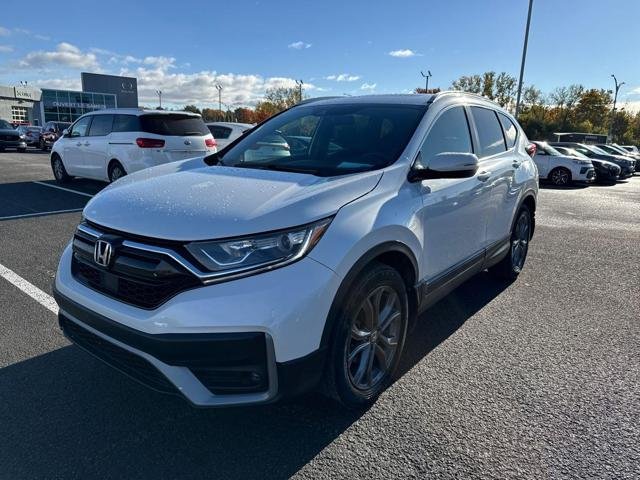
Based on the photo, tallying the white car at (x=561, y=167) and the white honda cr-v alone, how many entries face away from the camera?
0

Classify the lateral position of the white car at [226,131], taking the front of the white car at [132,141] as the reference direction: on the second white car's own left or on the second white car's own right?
on the second white car's own right

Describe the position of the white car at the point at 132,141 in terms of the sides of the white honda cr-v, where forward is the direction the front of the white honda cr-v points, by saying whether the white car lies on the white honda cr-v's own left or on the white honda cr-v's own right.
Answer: on the white honda cr-v's own right

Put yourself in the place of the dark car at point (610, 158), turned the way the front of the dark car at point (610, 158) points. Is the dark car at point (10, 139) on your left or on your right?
on your right

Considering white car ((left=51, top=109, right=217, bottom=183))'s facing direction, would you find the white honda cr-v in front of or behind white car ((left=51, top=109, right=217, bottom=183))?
behind

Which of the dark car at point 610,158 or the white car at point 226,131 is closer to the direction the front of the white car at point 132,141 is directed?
the white car

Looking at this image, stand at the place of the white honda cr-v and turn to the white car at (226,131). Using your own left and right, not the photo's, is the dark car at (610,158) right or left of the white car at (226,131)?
right

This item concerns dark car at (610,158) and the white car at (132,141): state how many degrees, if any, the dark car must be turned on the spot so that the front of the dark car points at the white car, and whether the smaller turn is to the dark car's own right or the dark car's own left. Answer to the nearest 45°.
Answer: approximately 90° to the dark car's own right

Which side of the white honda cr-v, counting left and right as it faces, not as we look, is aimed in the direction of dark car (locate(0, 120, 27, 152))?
right

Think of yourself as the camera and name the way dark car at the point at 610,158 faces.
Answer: facing the viewer and to the right of the viewer

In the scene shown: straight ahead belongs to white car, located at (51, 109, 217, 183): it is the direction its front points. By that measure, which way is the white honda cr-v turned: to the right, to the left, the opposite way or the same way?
to the left

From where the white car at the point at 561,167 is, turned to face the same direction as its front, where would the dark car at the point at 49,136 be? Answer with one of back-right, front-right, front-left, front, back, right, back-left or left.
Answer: back-right

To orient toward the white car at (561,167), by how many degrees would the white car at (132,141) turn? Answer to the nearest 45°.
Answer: approximately 135° to its right

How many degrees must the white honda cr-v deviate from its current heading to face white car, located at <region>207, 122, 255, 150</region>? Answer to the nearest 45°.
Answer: approximately 135° to its right

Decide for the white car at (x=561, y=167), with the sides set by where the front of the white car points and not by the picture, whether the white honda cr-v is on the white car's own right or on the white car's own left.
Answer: on the white car's own right
